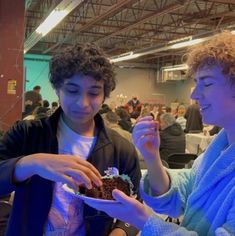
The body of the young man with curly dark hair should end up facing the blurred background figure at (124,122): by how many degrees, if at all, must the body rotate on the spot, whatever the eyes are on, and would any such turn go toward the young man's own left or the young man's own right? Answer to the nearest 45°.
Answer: approximately 180°

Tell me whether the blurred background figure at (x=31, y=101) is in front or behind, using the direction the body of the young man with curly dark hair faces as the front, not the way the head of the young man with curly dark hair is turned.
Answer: behind

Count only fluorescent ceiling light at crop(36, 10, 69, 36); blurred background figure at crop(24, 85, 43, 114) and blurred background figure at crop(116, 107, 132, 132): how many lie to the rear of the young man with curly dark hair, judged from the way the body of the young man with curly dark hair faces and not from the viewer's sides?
3

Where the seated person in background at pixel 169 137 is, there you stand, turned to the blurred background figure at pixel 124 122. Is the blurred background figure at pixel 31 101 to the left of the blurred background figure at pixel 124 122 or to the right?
left

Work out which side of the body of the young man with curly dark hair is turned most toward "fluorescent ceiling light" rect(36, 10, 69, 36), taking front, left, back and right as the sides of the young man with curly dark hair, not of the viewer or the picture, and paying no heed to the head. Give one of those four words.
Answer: back

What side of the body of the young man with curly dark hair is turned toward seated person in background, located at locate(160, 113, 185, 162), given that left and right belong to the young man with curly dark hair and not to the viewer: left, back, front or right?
back

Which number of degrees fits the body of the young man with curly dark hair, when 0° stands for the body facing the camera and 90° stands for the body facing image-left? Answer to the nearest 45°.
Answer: approximately 0°
